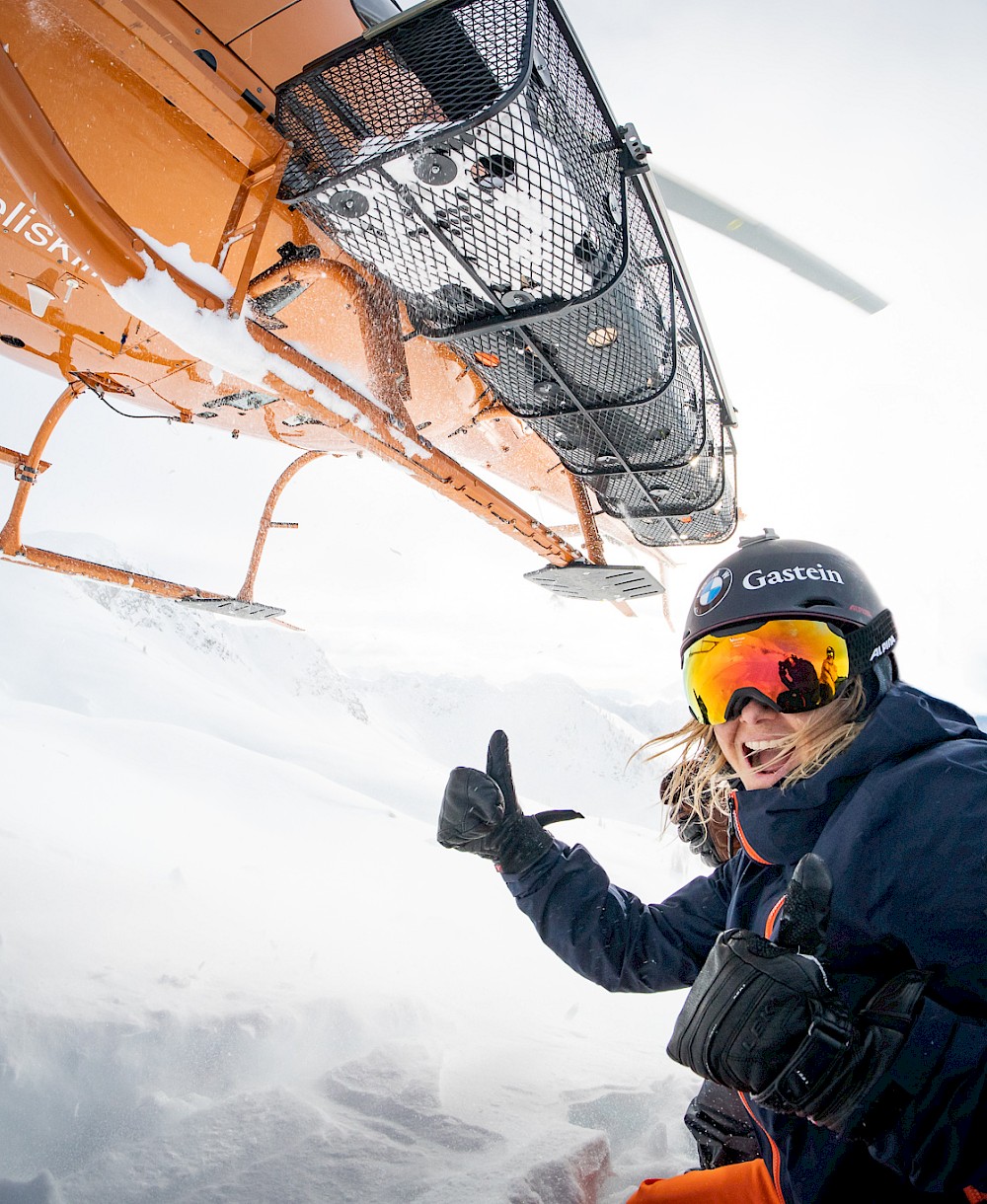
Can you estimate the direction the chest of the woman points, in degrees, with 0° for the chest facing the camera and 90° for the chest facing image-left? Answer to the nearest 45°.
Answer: approximately 45°

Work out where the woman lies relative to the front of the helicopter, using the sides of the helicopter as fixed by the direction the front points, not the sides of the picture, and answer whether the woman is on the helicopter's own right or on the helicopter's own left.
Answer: on the helicopter's own left

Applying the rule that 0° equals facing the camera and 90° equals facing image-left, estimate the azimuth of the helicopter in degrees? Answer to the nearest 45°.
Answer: approximately 45°
